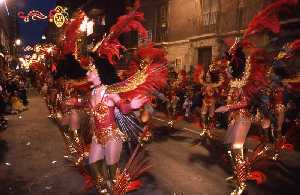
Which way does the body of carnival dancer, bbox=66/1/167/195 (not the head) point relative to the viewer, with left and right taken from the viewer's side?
facing the viewer and to the left of the viewer

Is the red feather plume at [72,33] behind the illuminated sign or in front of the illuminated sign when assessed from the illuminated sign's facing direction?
in front

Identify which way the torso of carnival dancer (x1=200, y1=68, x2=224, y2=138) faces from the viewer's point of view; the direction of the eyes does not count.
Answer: toward the camera

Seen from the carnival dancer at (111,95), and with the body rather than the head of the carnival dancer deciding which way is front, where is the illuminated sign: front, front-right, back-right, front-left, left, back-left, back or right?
back-right

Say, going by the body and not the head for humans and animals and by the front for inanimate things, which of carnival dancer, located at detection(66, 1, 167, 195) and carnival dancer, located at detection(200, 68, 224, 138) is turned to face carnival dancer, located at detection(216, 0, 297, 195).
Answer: carnival dancer, located at detection(200, 68, 224, 138)

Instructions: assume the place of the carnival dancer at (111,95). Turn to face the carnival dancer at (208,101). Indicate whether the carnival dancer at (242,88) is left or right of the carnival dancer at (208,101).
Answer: right

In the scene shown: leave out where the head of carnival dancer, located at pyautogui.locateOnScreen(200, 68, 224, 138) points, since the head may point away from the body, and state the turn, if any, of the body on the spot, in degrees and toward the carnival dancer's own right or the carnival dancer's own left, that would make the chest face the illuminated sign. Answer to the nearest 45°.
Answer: approximately 135° to the carnival dancer's own right

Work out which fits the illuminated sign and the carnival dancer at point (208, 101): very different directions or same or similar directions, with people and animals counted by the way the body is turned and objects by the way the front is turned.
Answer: same or similar directions

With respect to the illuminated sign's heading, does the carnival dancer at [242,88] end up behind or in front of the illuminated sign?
in front
